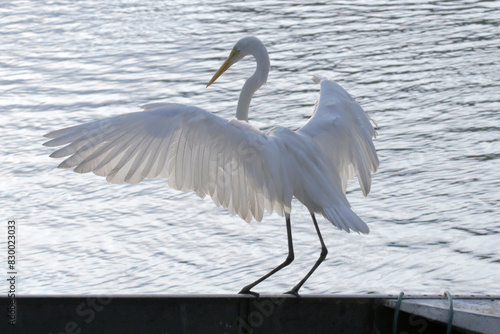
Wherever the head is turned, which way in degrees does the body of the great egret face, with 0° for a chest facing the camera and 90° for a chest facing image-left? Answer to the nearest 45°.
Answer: approximately 135°
